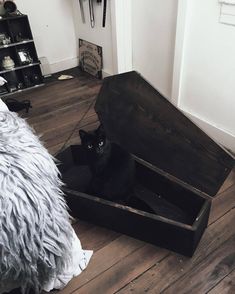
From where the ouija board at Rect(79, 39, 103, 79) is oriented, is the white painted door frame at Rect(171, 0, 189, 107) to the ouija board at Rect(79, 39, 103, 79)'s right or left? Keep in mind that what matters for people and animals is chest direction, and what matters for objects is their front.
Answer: on its left

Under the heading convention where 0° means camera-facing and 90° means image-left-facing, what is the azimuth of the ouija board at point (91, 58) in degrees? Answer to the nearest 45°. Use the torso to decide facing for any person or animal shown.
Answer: approximately 45°

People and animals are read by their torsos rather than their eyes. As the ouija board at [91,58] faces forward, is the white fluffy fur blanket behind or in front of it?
in front

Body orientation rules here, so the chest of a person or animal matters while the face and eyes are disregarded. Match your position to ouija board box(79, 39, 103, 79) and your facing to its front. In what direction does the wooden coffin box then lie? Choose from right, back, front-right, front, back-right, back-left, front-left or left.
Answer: front-left

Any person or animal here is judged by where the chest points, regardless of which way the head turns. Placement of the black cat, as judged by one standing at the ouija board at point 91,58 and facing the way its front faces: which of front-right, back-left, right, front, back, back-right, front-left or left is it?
front-left

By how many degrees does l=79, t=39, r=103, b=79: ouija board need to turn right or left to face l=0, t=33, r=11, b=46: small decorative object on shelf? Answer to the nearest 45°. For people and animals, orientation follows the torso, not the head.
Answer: approximately 45° to its right
